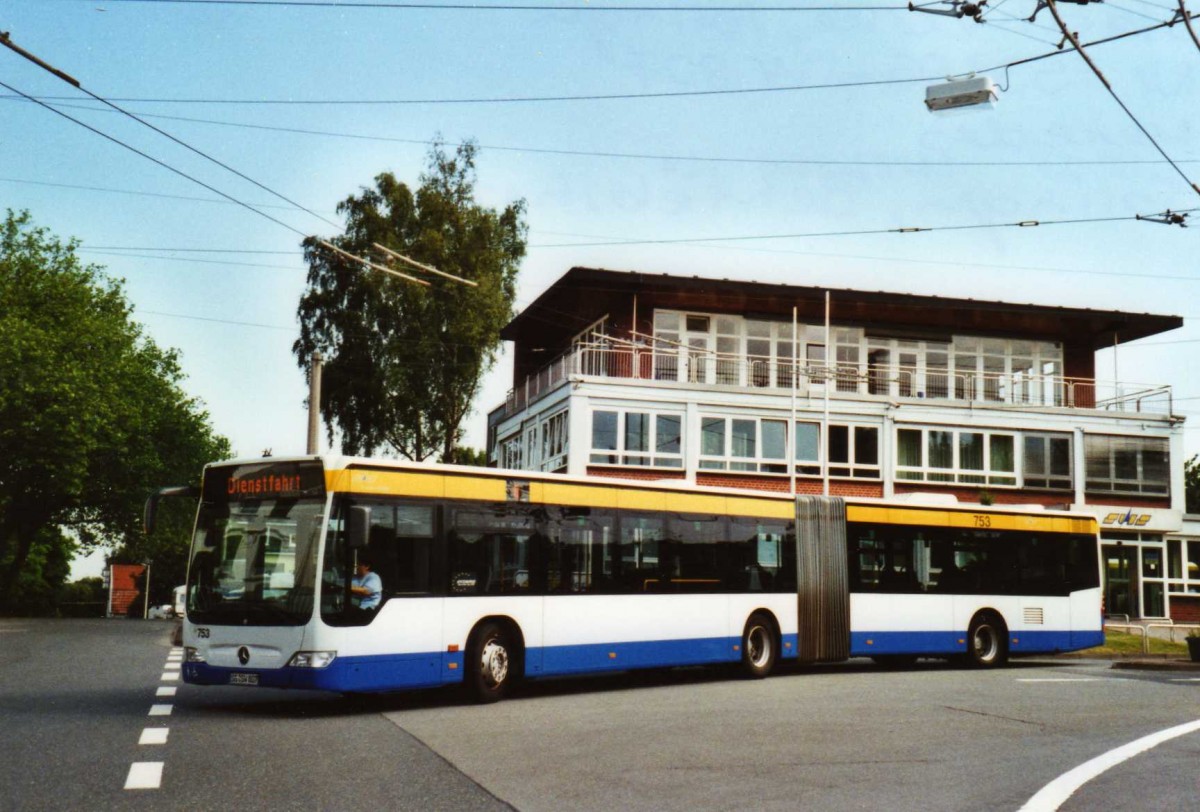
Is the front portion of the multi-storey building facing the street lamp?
yes

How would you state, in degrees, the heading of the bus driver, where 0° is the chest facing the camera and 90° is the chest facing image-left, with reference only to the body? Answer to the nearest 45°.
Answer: approximately 45°

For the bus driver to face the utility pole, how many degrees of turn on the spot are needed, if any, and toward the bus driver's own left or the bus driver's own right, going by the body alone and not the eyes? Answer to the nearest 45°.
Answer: approximately 135° to the bus driver's own right

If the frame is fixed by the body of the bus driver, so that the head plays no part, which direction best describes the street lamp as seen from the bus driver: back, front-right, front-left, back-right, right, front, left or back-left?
back-left

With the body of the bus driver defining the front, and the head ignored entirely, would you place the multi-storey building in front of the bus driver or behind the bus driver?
behind
